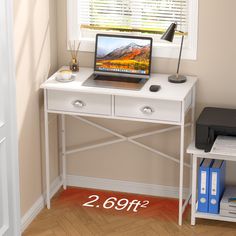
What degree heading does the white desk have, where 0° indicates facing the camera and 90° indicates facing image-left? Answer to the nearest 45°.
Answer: approximately 0°

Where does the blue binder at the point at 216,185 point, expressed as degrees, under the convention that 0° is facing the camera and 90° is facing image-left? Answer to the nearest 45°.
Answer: approximately 0°

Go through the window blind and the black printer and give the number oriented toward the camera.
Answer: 2

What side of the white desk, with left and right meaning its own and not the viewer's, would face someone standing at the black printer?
left

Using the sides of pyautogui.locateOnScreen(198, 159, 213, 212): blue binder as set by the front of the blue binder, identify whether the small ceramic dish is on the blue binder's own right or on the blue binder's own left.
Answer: on the blue binder's own right

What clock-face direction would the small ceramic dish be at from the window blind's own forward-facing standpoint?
The small ceramic dish is roughly at 2 o'clock from the window blind.

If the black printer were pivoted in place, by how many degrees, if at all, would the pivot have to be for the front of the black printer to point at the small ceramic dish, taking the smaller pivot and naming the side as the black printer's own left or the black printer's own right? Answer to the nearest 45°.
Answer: approximately 90° to the black printer's own right
